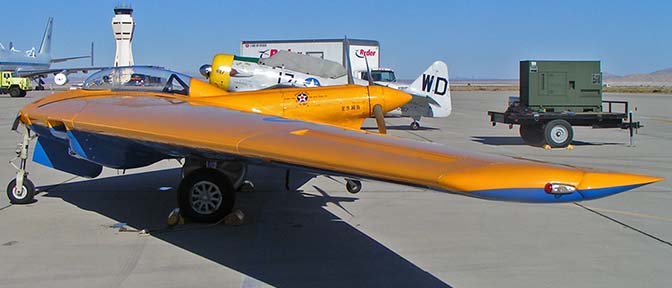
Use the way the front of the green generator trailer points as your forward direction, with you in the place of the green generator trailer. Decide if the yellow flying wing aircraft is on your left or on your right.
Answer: on your right

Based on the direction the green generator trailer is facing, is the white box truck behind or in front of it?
behind

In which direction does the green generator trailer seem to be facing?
to the viewer's right

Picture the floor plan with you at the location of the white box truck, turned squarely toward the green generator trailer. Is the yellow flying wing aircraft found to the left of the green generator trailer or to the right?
right

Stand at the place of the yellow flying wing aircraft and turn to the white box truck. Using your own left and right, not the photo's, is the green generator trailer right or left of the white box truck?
right
